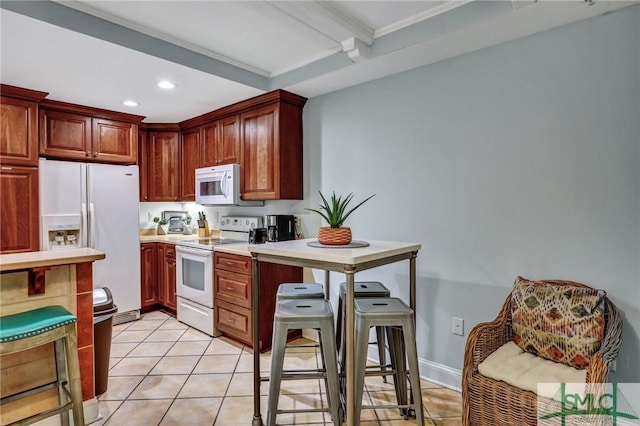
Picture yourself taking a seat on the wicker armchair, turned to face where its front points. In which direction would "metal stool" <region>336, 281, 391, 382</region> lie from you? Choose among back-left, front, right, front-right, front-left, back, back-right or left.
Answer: front-right

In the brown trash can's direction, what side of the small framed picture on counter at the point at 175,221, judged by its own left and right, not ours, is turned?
front

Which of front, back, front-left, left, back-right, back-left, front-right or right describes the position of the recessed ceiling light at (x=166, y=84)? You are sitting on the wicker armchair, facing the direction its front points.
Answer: front-right

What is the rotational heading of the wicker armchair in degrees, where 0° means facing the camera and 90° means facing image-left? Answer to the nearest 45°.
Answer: approximately 45°

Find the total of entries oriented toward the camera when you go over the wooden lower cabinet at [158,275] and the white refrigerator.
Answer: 2

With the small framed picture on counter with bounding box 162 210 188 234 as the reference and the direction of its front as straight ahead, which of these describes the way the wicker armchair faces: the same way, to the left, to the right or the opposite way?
to the right

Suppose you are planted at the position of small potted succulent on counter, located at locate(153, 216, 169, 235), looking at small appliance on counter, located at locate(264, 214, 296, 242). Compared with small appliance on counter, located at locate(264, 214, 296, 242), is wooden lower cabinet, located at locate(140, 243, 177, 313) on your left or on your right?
right

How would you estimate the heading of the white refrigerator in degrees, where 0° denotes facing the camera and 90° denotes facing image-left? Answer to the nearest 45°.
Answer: approximately 0°

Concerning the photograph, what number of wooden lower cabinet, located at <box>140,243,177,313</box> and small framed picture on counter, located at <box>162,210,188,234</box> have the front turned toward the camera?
2
